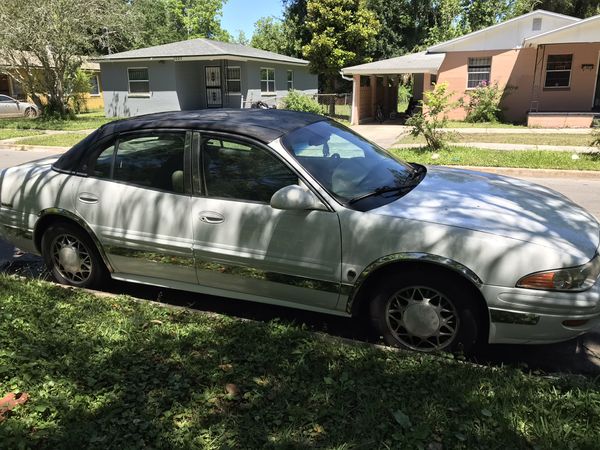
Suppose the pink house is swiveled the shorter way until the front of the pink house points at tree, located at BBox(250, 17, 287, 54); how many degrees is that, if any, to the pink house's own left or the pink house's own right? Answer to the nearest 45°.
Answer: approximately 135° to the pink house's own right

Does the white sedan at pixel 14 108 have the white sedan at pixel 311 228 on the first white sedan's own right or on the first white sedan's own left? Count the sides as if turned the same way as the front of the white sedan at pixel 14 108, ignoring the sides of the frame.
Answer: on the first white sedan's own right

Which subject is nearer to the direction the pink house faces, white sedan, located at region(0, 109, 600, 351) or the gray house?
the white sedan

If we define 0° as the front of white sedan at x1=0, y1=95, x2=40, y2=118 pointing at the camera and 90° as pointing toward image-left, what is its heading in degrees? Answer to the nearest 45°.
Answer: approximately 270°

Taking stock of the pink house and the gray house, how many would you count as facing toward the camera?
2

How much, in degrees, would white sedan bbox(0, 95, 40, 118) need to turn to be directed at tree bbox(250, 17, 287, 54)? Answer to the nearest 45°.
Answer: approximately 45° to its left

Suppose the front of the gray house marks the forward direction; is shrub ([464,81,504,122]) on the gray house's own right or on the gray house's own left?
on the gray house's own left

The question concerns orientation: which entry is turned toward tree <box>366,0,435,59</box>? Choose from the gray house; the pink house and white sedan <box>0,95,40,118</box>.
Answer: the white sedan

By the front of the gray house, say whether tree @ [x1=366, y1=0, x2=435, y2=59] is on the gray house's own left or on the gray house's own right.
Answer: on the gray house's own left

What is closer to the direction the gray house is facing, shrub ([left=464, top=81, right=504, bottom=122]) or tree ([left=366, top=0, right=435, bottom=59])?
the shrub

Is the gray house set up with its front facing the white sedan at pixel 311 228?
yes

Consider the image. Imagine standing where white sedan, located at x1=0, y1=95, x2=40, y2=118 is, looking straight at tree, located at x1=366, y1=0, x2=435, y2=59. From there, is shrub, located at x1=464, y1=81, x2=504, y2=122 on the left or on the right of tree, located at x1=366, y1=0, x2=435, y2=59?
right
